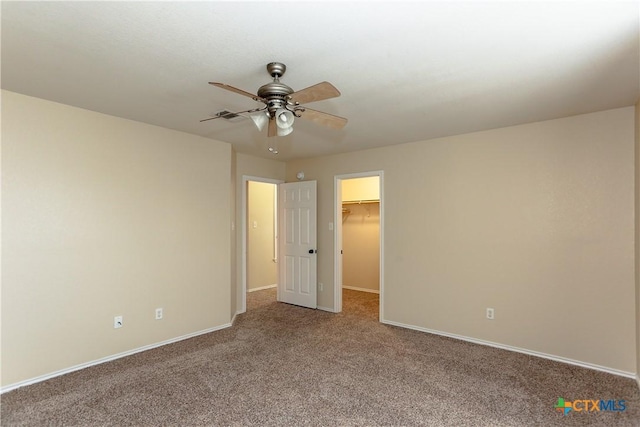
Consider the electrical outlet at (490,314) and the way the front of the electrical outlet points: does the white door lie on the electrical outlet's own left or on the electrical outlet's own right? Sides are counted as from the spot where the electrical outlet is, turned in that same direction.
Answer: on the electrical outlet's own right
